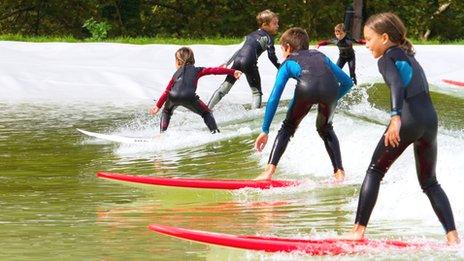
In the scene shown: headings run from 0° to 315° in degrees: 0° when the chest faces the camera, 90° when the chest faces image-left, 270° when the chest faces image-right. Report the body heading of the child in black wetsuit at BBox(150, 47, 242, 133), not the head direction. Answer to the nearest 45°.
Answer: approximately 180°

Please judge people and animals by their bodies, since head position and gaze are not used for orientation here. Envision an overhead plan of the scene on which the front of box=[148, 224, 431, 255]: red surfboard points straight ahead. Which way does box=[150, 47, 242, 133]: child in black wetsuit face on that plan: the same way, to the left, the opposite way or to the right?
to the right

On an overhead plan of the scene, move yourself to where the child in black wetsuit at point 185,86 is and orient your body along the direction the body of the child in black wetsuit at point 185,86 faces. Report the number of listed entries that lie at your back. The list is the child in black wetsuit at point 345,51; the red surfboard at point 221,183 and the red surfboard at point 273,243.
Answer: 2

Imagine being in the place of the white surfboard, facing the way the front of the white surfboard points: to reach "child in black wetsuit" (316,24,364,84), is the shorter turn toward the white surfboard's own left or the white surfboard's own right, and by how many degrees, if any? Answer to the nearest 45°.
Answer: approximately 135° to the white surfboard's own right

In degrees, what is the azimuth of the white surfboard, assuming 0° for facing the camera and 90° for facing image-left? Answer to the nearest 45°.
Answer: approximately 90°

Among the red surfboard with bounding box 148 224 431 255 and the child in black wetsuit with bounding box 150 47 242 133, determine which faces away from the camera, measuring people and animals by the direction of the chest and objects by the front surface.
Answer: the child in black wetsuit

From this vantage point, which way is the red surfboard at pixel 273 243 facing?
to the viewer's left

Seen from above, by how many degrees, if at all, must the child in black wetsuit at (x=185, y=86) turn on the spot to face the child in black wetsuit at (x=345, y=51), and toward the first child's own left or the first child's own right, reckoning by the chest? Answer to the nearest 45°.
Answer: approximately 45° to the first child's own right

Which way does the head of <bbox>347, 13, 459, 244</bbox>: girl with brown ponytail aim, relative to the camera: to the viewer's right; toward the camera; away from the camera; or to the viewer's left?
to the viewer's left

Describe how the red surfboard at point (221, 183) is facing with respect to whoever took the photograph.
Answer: facing to the left of the viewer

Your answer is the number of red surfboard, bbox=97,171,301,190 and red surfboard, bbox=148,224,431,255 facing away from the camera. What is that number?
0

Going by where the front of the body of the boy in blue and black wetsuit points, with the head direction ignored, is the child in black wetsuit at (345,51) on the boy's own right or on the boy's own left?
on the boy's own right
